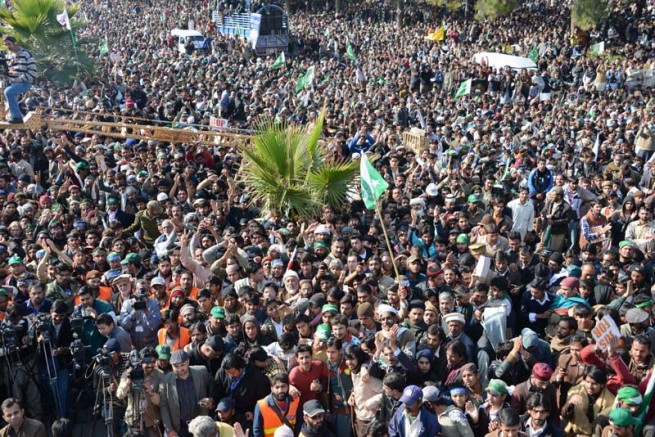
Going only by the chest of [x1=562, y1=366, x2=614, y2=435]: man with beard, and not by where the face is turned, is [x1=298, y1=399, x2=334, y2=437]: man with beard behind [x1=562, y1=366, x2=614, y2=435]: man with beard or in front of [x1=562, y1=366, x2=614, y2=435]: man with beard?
in front

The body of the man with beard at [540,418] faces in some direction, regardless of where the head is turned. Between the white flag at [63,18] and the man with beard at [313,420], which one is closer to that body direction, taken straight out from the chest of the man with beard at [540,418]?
the man with beard

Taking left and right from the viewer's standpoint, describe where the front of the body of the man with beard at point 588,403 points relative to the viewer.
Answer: facing the viewer and to the left of the viewer

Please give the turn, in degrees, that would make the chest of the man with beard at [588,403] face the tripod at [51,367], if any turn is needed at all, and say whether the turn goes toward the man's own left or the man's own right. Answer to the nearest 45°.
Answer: approximately 45° to the man's own right

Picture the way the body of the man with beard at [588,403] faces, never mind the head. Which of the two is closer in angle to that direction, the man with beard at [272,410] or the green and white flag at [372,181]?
the man with beard

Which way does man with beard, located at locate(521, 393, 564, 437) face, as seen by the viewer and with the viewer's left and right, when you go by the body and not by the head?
facing the viewer

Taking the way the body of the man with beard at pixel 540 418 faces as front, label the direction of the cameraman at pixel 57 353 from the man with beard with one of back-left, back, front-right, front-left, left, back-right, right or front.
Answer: right

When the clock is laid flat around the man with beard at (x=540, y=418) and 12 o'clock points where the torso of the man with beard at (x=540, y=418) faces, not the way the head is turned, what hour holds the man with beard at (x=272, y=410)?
the man with beard at (x=272, y=410) is roughly at 3 o'clock from the man with beard at (x=540, y=418).
